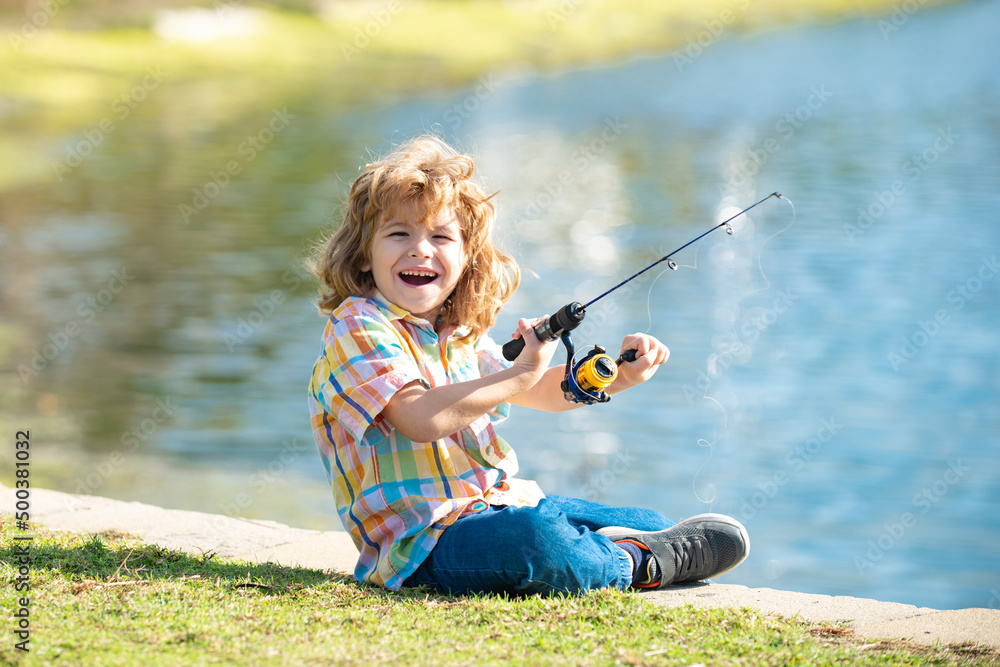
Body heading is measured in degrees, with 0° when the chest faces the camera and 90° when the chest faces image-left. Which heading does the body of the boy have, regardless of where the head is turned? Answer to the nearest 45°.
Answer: approximately 315°
